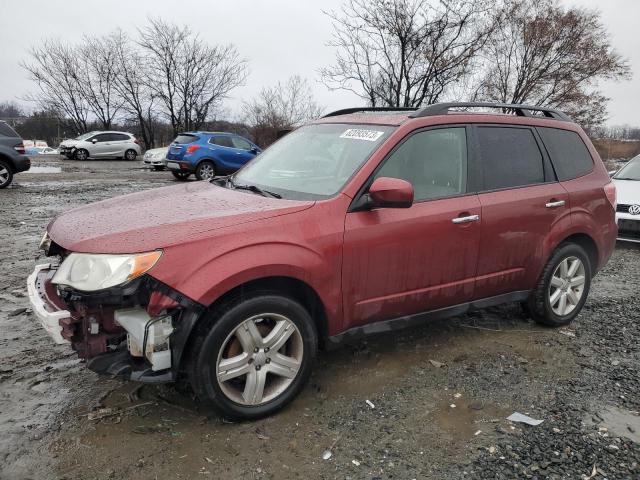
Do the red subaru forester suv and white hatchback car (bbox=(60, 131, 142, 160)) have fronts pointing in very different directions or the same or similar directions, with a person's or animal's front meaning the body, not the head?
same or similar directions

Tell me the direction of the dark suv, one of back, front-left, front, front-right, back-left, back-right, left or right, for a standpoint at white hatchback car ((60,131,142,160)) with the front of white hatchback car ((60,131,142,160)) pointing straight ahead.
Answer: left

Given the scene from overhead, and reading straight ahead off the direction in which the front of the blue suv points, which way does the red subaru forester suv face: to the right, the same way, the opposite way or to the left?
the opposite way

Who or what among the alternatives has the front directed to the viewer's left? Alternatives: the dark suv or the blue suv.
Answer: the dark suv

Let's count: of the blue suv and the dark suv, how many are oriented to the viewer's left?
1

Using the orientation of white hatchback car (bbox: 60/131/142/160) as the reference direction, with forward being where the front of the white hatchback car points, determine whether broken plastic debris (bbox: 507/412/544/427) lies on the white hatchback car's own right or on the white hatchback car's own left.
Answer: on the white hatchback car's own left

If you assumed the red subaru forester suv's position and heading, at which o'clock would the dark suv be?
The dark suv is roughly at 3 o'clock from the red subaru forester suv.

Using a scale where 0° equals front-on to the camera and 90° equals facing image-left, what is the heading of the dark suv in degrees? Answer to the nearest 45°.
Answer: approximately 90°

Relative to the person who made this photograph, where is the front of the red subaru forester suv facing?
facing the viewer and to the left of the viewer

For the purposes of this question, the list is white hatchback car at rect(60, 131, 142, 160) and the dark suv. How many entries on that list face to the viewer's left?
2

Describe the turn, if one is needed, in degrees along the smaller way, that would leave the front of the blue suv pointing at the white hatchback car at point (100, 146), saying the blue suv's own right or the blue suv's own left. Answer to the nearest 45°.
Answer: approximately 90° to the blue suv's own left

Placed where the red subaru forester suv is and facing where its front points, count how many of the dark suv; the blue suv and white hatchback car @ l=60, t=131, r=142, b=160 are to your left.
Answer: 0

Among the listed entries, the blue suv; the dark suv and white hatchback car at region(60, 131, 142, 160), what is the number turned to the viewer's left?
2
